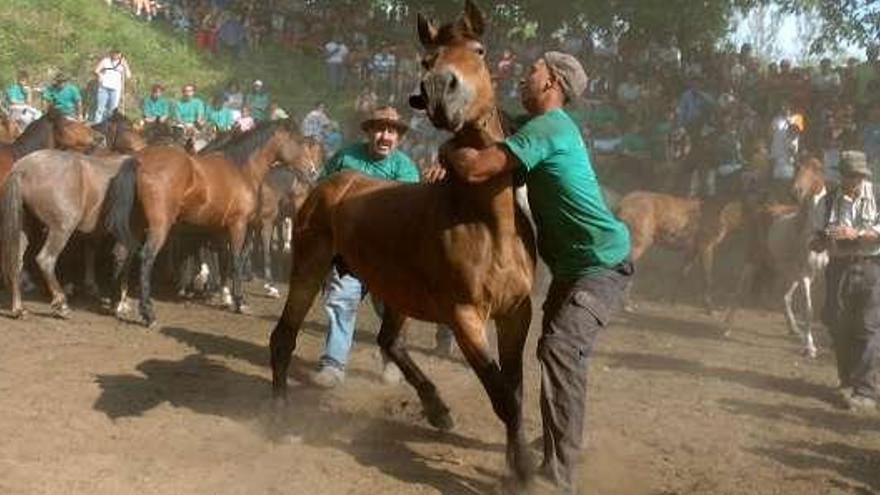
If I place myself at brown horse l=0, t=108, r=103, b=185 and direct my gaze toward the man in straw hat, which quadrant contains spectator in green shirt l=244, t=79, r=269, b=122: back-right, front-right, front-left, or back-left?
back-left

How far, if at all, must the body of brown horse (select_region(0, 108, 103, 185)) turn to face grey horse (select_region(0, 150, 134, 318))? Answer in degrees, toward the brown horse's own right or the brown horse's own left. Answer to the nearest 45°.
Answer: approximately 90° to the brown horse's own right

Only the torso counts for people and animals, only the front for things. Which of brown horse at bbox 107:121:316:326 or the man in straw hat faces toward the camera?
the man in straw hat

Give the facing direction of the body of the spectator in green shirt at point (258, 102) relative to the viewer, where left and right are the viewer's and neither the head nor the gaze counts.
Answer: facing the viewer

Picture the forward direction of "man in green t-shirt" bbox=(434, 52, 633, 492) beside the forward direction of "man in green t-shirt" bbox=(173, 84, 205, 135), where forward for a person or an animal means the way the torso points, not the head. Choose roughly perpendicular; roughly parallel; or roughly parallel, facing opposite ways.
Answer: roughly perpendicular

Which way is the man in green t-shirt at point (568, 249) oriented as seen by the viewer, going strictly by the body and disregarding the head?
to the viewer's left

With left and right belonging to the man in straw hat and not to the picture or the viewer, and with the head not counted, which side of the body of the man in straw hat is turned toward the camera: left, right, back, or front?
front

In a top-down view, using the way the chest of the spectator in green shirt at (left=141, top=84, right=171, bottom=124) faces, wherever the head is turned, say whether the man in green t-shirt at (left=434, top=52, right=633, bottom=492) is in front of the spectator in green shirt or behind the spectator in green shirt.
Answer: in front

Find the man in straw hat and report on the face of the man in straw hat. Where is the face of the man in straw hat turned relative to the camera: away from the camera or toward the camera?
toward the camera

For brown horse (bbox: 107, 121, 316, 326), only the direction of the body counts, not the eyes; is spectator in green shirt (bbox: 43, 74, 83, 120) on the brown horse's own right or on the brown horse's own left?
on the brown horse's own left

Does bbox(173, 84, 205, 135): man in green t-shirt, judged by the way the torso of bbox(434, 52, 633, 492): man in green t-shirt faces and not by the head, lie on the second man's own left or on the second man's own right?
on the second man's own right

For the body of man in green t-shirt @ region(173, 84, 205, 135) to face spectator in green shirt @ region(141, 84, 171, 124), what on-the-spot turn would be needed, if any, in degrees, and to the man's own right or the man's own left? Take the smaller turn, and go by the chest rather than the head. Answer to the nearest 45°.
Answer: approximately 135° to the man's own right

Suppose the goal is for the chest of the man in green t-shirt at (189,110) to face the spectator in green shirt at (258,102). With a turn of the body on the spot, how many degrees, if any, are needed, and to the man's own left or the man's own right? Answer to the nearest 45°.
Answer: approximately 135° to the man's own left

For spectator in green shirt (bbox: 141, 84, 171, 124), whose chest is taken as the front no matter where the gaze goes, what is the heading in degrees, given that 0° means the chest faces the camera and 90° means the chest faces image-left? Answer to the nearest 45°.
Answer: approximately 0°

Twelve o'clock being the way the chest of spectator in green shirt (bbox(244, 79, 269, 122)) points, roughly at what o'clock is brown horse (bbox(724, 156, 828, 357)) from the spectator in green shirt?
The brown horse is roughly at 11 o'clock from the spectator in green shirt.

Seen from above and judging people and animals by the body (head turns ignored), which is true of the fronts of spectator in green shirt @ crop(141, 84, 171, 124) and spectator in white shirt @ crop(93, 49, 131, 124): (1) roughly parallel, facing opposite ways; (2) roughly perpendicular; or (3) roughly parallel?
roughly parallel
